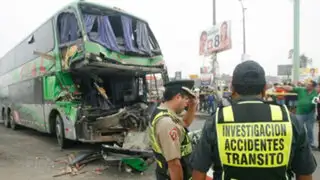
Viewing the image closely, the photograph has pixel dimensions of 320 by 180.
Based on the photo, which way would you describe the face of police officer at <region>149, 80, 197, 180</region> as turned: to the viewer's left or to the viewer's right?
to the viewer's right

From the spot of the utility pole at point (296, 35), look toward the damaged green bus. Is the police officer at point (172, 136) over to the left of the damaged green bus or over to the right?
left

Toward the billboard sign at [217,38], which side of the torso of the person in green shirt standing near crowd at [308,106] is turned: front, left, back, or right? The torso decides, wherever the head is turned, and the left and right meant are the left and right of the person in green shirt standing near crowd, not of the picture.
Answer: right

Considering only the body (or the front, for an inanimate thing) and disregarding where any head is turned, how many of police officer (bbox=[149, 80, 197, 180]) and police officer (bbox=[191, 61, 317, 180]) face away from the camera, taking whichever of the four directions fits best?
1

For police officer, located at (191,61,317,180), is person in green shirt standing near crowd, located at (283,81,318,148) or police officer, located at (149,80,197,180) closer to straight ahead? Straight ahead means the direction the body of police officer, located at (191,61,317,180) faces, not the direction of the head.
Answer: the person in green shirt standing near crowd

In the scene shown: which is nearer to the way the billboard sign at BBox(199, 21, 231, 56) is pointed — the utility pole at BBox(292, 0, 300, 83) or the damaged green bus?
the damaged green bus

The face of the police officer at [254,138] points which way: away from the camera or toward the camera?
away from the camera

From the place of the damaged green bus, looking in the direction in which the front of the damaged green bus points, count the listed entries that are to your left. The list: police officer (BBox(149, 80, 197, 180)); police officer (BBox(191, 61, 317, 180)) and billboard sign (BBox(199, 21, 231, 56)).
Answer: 1

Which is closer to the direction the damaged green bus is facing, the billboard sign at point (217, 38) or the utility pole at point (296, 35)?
the utility pole

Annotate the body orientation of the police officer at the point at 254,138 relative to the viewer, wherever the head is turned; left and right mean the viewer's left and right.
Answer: facing away from the viewer
